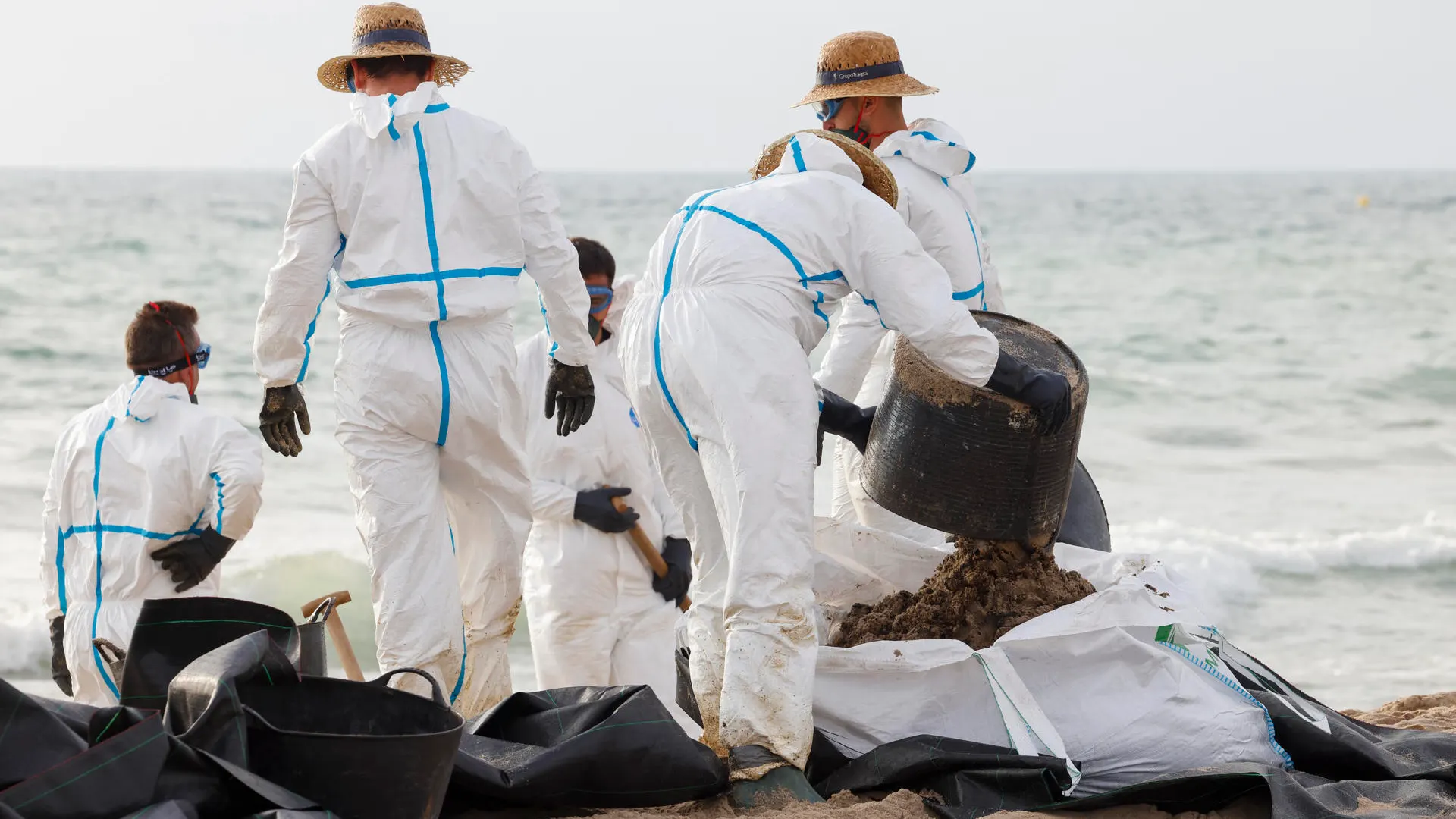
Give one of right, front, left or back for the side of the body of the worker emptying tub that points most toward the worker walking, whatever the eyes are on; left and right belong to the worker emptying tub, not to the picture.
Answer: left

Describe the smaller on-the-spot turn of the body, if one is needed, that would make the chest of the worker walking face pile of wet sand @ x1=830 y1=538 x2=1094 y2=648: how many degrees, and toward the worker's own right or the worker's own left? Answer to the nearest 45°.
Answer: approximately 90° to the worker's own right

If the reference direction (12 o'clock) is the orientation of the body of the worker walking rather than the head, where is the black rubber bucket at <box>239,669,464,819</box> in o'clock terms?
The black rubber bucket is roughly at 6 o'clock from the worker walking.

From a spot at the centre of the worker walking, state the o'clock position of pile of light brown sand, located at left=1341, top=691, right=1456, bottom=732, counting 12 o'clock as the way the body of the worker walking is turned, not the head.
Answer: The pile of light brown sand is roughly at 3 o'clock from the worker walking.

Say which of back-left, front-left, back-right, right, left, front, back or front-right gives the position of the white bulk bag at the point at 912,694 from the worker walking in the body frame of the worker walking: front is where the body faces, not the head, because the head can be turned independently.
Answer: back-right

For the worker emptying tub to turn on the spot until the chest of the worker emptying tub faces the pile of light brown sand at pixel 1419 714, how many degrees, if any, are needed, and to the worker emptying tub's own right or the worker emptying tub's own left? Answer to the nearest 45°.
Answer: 0° — they already face it

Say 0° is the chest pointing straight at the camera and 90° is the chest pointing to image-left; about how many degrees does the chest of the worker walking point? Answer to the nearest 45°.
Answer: approximately 180°

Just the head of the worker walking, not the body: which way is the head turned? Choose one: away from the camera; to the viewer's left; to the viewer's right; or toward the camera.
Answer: away from the camera

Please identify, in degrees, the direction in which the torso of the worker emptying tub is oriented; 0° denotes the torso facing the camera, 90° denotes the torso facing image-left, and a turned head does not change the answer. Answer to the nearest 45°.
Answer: approximately 225°

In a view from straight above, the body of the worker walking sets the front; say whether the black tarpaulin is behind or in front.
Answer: behind

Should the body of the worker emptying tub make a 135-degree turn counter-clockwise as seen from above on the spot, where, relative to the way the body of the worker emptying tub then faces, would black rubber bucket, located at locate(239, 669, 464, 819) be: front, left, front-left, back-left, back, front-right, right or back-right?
front-left
